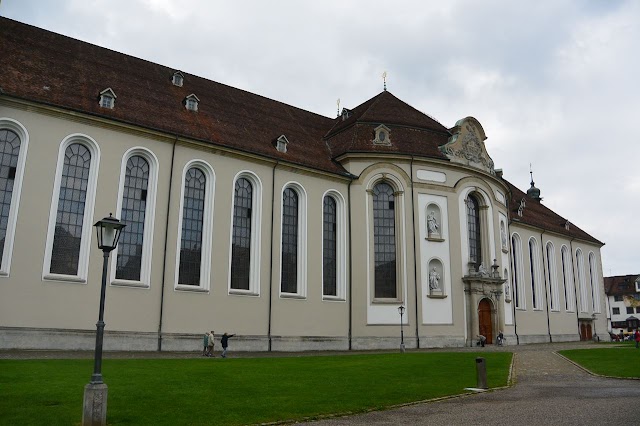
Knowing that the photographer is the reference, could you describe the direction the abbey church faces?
facing the viewer and to the right of the viewer
